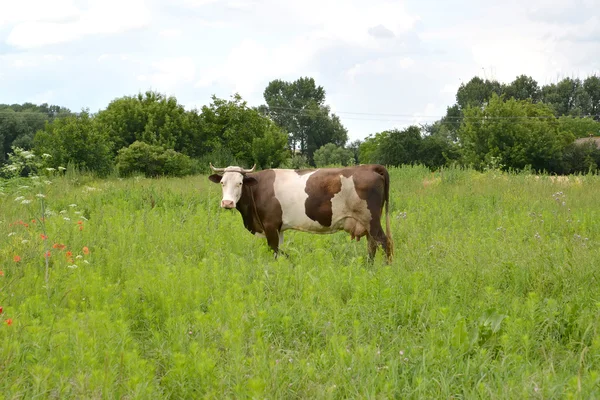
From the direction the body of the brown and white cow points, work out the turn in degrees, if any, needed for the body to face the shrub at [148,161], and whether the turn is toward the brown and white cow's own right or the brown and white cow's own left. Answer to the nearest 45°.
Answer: approximately 90° to the brown and white cow's own right

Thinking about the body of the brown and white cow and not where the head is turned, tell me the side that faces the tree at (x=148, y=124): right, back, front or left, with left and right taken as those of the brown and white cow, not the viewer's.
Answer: right

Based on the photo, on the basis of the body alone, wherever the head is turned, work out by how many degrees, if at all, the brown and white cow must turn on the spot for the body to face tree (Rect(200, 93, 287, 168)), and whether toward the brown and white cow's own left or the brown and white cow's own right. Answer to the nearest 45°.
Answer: approximately 90° to the brown and white cow's own right

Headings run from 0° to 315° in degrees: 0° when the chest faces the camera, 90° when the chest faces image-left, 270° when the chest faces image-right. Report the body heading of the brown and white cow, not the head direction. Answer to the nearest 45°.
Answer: approximately 90°

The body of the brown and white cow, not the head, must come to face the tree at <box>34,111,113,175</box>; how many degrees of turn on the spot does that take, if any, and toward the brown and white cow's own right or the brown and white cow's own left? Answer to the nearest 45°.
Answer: approximately 45° to the brown and white cow's own right
